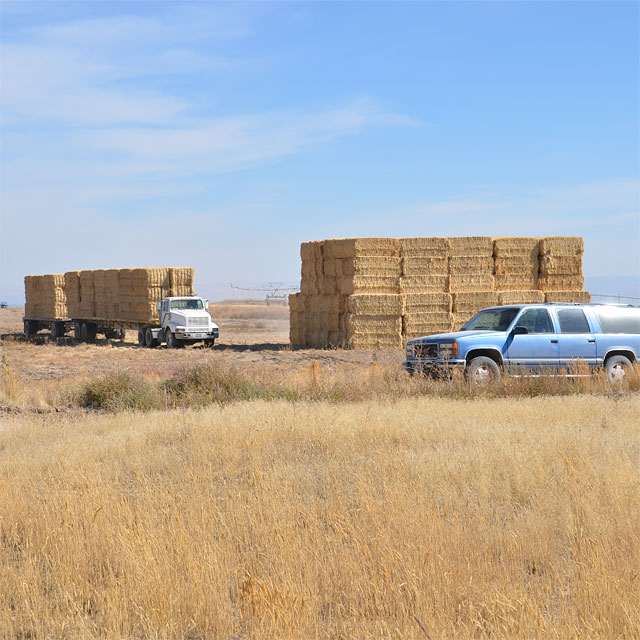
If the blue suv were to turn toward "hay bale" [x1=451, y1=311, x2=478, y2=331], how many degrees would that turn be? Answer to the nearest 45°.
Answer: approximately 135° to its right

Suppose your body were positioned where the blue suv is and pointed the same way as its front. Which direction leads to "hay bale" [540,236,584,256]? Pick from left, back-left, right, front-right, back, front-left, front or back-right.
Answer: back-right

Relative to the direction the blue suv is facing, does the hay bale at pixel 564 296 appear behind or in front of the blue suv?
behind

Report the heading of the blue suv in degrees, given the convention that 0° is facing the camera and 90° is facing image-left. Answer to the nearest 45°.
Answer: approximately 45°

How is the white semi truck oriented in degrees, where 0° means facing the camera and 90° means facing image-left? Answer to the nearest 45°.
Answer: approximately 315°

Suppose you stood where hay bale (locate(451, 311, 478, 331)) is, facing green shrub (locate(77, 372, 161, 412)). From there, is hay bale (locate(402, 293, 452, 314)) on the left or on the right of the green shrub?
right
